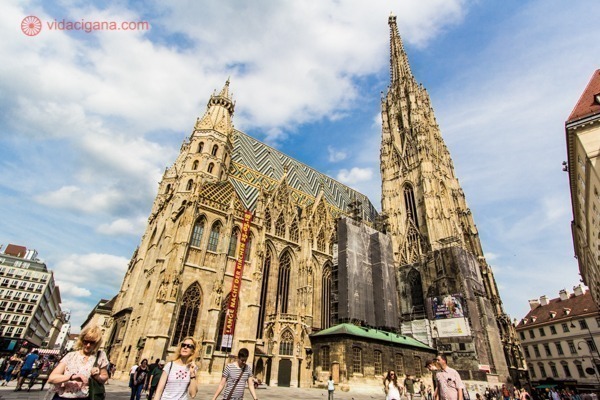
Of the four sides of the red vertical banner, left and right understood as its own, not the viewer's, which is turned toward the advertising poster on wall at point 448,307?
left

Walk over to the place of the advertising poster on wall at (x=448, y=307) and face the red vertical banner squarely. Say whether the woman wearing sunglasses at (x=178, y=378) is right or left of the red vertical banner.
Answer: left

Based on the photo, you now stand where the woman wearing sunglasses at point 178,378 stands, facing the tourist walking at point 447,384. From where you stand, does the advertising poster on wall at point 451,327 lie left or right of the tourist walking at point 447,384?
left

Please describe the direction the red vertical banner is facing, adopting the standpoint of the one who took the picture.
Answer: facing the viewer

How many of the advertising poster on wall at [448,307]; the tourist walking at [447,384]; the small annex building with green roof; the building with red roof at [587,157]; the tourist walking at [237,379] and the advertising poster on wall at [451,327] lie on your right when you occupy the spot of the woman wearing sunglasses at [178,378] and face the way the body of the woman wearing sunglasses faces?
0

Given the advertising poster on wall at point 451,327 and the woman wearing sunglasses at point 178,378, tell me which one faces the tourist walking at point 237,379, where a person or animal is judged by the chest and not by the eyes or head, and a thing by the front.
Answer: the advertising poster on wall

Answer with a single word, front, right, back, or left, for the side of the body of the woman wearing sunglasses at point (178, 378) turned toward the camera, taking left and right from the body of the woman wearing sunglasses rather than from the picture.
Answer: front

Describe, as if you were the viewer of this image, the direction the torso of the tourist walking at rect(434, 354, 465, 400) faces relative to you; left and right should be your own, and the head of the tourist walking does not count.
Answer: facing the viewer and to the left of the viewer

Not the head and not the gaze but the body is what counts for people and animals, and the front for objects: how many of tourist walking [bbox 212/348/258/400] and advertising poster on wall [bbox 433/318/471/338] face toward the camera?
2

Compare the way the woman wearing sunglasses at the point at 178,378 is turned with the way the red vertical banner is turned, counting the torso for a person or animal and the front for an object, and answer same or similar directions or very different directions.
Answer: same or similar directions

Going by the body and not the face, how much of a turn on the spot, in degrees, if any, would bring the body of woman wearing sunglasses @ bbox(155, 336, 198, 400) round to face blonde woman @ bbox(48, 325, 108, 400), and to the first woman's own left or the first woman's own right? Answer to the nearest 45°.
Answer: approximately 90° to the first woman's own right

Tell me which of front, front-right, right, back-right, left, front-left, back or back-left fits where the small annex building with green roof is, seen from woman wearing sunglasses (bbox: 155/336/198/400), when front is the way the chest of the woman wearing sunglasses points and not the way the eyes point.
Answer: back-left

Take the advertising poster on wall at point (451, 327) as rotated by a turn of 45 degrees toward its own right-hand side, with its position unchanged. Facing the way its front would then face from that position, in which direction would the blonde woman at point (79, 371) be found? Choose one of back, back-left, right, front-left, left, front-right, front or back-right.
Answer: front-left

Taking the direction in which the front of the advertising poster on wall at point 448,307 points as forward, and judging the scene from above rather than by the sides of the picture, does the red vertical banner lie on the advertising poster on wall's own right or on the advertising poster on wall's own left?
on the advertising poster on wall's own right

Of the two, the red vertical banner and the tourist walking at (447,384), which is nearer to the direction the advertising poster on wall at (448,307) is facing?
the tourist walking

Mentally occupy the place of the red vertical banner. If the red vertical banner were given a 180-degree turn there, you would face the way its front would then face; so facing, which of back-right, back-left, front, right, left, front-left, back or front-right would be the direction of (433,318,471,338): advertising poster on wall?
right

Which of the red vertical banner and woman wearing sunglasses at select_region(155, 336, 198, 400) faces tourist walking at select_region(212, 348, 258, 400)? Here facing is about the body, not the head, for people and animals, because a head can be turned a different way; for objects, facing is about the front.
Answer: the red vertical banner

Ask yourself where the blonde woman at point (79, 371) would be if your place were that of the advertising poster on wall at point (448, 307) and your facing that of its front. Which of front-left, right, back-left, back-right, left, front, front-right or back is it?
front
